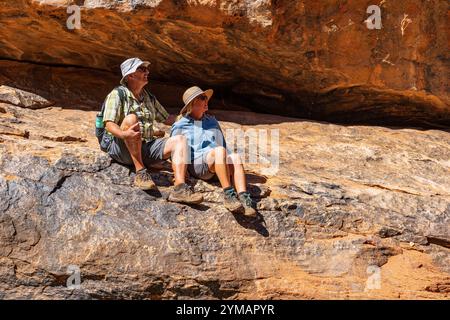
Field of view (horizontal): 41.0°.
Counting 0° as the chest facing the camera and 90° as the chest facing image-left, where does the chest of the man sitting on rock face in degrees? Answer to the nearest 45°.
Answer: approximately 315°

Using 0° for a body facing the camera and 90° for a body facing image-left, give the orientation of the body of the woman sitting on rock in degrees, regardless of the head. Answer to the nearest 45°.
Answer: approximately 315°

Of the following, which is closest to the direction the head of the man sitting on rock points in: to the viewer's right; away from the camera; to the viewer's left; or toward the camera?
to the viewer's right

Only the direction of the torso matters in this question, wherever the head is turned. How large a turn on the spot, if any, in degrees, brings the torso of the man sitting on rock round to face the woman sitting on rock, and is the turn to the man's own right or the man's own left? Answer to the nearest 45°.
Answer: approximately 45° to the man's own left

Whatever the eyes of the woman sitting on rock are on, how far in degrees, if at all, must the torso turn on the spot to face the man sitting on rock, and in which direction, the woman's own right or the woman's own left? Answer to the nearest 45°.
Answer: approximately 135° to the woman's own right
